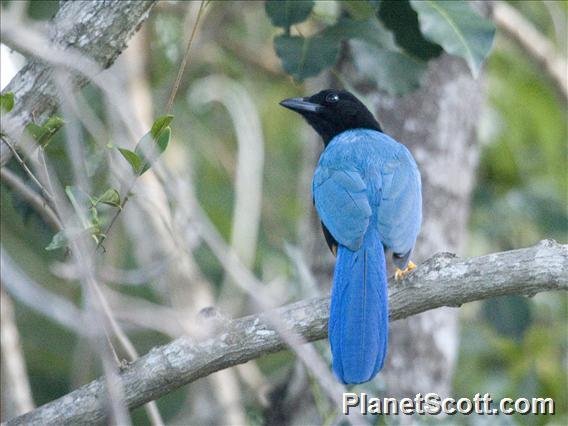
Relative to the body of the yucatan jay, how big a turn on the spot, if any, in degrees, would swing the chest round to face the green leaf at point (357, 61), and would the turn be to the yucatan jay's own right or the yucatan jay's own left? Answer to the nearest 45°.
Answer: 0° — it already faces it

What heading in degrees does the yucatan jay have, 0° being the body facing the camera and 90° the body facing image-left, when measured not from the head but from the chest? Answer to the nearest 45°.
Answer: approximately 180°

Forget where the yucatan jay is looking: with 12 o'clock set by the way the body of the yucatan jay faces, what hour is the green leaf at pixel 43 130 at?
The green leaf is roughly at 8 o'clock from the yucatan jay.

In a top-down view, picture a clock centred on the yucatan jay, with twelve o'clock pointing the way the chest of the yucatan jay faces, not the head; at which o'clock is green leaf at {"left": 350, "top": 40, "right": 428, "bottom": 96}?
The green leaf is roughly at 1 o'clock from the yucatan jay.

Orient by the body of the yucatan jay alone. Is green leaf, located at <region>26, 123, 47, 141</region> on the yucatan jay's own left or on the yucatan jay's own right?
on the yucatan jay's own left
